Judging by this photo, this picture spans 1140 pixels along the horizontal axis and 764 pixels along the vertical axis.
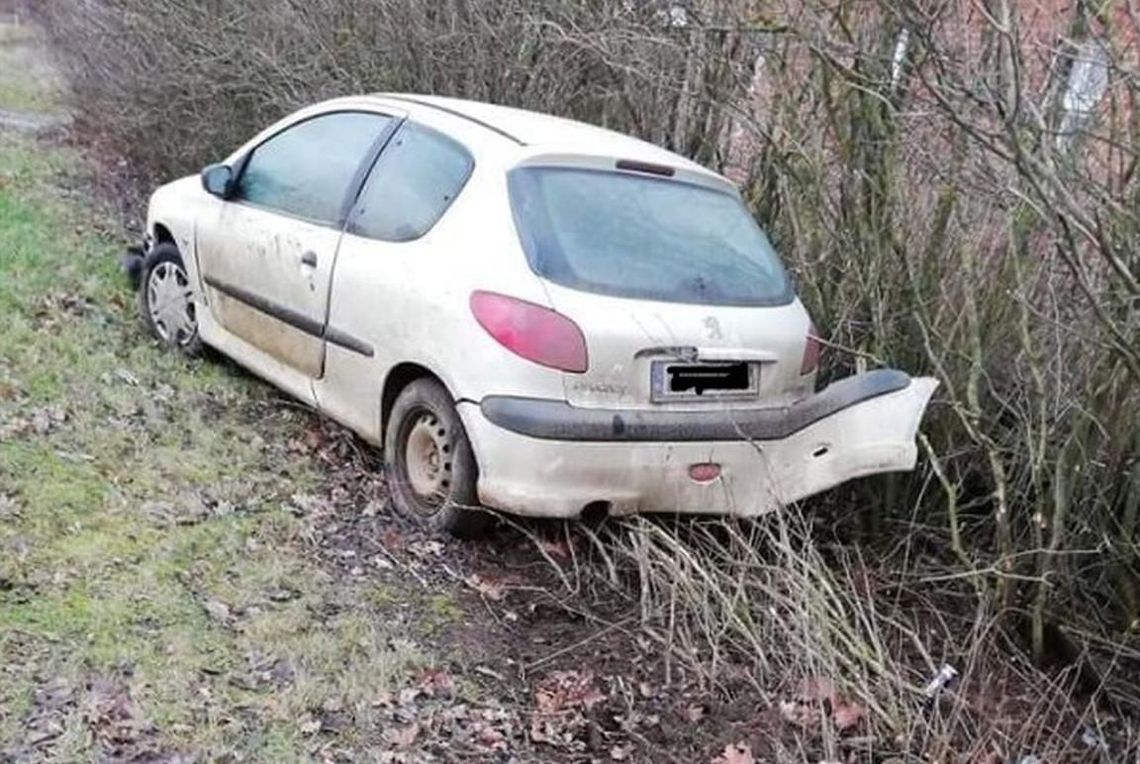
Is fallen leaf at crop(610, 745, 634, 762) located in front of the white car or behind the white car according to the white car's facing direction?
behind

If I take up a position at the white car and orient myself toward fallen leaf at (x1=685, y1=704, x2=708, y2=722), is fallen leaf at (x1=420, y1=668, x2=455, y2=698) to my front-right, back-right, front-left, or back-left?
front-right

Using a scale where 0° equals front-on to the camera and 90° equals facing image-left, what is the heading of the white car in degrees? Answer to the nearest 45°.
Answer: approximately 135°

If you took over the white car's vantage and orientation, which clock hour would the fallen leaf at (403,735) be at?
The fallen leaf is roughly at 8 o'clock from the white car.

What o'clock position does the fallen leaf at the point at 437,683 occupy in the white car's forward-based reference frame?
The fallen leaf is roughly at 8 o'clock from the white car.

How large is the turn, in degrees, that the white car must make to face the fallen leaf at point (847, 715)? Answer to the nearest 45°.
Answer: approximately 180°

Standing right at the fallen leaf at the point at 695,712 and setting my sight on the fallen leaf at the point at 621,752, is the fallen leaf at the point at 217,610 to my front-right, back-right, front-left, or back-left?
front-right

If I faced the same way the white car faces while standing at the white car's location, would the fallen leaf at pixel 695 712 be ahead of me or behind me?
behind

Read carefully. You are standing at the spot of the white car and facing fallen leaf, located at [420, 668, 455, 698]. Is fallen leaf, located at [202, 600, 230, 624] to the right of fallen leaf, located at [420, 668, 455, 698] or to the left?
right

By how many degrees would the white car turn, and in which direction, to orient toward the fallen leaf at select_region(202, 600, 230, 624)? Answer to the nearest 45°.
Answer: approximately 90° to its left
